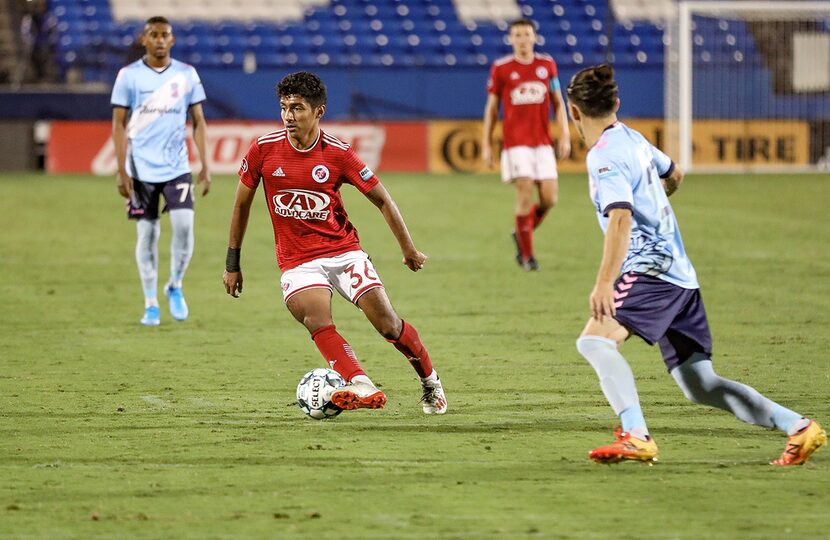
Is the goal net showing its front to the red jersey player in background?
yes

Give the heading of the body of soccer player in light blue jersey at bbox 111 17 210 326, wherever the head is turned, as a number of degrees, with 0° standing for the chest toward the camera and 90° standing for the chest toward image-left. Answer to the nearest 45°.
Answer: approximately 0°

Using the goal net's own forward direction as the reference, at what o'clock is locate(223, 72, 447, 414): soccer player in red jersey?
The soccer player in red jersey is roughly at 12 o'clock from the goal net.

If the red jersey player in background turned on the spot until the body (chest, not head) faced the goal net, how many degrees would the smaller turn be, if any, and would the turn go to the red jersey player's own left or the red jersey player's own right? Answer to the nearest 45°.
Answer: approximately 180°

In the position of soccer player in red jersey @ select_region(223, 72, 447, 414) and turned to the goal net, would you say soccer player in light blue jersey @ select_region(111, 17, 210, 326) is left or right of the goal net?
left

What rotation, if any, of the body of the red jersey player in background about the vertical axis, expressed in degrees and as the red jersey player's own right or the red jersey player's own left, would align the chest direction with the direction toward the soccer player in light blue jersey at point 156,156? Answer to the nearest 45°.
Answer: approximately 45° to the red jersey player's own right

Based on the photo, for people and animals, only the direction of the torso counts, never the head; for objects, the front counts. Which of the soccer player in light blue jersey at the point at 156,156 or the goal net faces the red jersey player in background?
the goal net

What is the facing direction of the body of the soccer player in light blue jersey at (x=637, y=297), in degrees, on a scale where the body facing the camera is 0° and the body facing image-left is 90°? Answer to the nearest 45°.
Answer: approximately 135°

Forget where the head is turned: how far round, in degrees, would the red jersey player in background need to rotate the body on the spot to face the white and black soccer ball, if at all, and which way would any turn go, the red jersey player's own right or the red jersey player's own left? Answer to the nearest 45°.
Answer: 0° — they already face it

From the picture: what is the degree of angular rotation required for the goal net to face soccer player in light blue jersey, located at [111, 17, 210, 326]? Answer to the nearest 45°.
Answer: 0° — it already faces them

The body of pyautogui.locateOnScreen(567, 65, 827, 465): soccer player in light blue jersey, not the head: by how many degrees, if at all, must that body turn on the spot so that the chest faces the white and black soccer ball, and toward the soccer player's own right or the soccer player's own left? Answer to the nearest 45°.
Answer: approximately 45° to the soccer player's own left

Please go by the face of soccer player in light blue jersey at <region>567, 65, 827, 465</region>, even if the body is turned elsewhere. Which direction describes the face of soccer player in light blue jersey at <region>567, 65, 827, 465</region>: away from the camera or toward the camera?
away from the camera

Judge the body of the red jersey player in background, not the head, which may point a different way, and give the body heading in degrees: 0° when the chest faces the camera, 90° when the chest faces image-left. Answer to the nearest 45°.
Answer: approximately 0°
